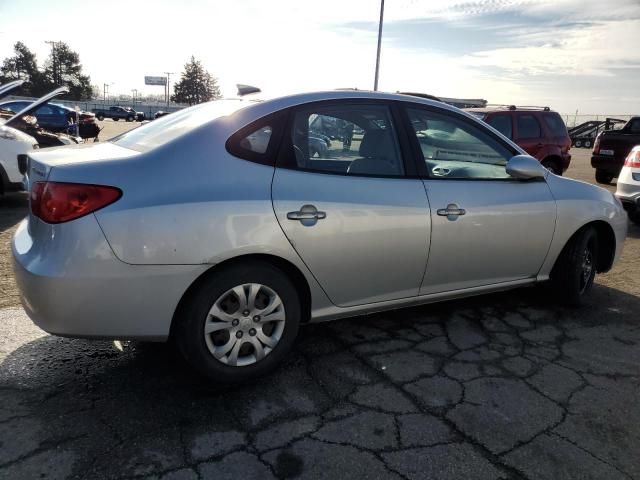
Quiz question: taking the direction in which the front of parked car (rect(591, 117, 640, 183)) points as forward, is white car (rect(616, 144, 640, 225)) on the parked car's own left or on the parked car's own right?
on the parked car's own right

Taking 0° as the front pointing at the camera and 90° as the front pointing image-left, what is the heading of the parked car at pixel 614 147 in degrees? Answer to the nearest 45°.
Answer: approximately 225°

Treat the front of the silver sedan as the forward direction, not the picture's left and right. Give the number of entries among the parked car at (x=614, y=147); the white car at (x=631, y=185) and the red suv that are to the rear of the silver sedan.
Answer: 0

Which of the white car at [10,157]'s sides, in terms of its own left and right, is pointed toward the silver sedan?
right

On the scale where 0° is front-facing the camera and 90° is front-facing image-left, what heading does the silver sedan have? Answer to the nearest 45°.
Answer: approximately 225°

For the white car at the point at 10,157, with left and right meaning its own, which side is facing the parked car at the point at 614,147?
front

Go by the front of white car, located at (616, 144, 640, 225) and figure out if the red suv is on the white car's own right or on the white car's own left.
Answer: on the white car's own left

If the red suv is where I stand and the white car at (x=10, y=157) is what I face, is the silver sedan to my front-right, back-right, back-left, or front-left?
front-left

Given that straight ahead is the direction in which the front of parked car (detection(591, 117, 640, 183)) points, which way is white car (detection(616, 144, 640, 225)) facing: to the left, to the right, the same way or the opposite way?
the same way

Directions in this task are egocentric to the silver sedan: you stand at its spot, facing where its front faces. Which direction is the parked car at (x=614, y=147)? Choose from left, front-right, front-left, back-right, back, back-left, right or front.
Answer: front

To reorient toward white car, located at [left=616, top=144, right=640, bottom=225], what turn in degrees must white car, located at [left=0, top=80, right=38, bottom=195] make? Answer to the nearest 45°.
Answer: approximately 45° to its right

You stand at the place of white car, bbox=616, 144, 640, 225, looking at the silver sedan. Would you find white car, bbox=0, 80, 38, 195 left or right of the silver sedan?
right

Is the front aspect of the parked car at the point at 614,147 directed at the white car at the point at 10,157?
no

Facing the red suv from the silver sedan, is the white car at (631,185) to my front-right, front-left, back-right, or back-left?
front-right

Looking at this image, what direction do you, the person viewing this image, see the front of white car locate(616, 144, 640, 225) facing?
facing away from the viewer and to the right of the viewer
